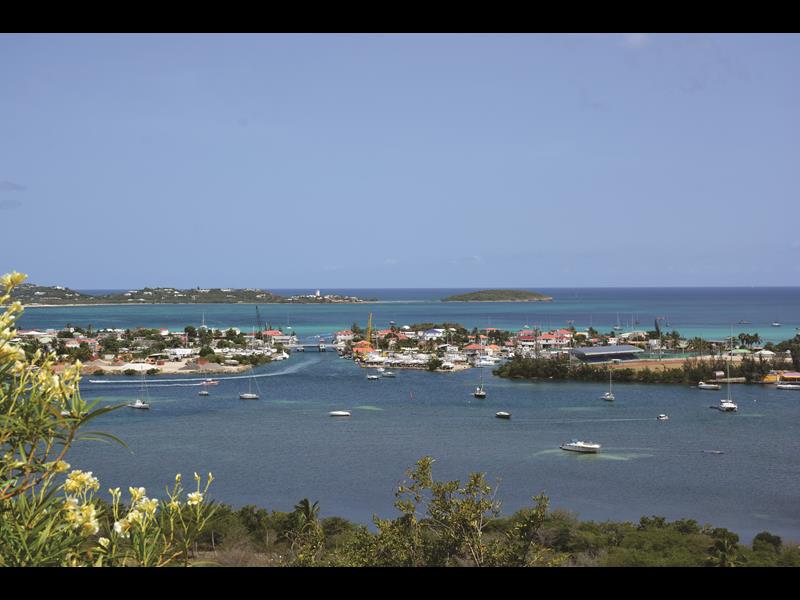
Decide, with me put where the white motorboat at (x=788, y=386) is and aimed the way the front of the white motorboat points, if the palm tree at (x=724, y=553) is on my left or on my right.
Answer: on my left

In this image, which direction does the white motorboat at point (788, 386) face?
to the viewer's left

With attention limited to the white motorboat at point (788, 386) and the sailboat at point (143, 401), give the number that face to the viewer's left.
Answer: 2

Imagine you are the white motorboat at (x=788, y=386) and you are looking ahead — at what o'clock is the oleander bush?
The oleander bush is roughly at 9 o'clock from the white motorboat.

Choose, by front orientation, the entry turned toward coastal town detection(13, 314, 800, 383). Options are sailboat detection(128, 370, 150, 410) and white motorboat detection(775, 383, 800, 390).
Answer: the white motorboat

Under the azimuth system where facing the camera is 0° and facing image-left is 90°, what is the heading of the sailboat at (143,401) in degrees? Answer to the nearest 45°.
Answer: approximately 90°

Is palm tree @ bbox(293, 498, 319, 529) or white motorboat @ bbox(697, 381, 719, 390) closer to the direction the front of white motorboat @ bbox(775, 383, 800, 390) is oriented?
the white motorboat

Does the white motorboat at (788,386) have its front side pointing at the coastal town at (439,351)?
yes

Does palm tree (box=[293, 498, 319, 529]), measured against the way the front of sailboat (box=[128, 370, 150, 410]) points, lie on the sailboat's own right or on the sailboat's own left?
on the sailboat's own left

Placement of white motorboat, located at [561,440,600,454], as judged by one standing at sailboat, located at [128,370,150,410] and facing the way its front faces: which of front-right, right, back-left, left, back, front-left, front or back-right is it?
back-left

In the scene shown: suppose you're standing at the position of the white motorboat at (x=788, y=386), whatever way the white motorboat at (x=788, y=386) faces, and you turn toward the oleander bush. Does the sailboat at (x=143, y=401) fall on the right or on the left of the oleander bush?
right

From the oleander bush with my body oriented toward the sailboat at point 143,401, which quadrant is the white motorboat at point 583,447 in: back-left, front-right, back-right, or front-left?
front-right

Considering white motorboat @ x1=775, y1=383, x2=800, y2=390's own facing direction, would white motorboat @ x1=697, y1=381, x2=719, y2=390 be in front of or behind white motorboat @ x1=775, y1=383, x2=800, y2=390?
in front

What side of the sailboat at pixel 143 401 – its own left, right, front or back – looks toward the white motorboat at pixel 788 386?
back

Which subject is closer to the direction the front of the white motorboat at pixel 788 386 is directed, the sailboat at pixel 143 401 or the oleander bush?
the sailboat
